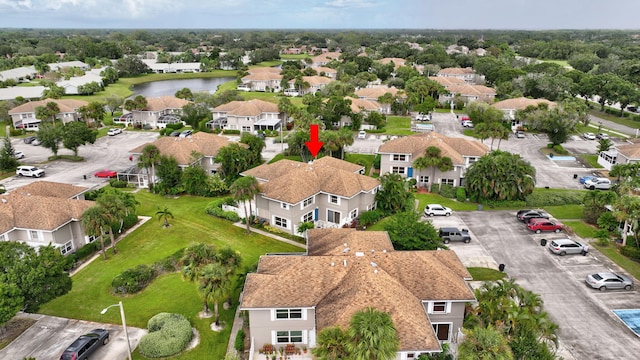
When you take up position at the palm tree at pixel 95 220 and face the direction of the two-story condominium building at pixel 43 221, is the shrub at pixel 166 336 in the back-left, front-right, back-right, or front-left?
back-left

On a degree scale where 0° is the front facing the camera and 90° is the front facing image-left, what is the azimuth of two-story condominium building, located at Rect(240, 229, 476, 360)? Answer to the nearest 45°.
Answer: approximately 0°

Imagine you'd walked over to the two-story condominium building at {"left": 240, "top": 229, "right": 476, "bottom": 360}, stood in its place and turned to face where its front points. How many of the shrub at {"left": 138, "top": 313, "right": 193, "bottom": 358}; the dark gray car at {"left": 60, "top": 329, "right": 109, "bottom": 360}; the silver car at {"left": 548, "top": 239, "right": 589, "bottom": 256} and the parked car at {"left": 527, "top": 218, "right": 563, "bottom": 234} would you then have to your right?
2

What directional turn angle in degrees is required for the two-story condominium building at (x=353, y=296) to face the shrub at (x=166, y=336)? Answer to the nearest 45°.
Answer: approximately 90° to its right

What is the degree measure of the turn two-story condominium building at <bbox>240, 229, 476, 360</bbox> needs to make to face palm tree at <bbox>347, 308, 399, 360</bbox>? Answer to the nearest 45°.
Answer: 0° — it already faces it

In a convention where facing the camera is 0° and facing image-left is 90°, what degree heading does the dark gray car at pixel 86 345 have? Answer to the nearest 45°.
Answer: approximately 225°

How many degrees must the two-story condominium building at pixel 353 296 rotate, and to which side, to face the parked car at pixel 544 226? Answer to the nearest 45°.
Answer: approximately 135° to its left

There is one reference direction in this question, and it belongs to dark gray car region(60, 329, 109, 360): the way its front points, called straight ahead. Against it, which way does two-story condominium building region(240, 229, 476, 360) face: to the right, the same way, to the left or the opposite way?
the opposite way

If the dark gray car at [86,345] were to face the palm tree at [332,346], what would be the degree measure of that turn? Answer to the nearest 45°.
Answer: approximately 90° to its right
